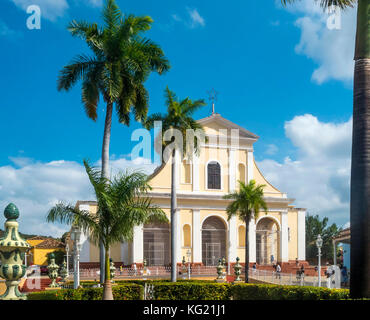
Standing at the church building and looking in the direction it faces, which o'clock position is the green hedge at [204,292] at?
The green hedge is roughly at 12 o'clock from the church building.

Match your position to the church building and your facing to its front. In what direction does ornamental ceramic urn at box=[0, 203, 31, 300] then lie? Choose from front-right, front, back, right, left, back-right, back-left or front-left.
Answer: front

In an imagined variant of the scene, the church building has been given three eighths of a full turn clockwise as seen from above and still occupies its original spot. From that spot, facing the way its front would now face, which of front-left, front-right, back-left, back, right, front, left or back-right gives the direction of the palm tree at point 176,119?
back-left

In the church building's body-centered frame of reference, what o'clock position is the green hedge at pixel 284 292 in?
The green hedge is roughly at 12 o'clock from the church building.

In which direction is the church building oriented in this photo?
toward the camera

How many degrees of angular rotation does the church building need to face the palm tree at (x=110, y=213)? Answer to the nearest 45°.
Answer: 0° — it already faces it

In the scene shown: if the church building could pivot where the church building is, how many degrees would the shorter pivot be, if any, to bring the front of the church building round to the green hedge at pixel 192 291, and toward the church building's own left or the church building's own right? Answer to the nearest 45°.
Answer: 0° — it already faces it

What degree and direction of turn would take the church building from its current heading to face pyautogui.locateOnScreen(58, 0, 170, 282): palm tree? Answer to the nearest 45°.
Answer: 0° — it already faces it
